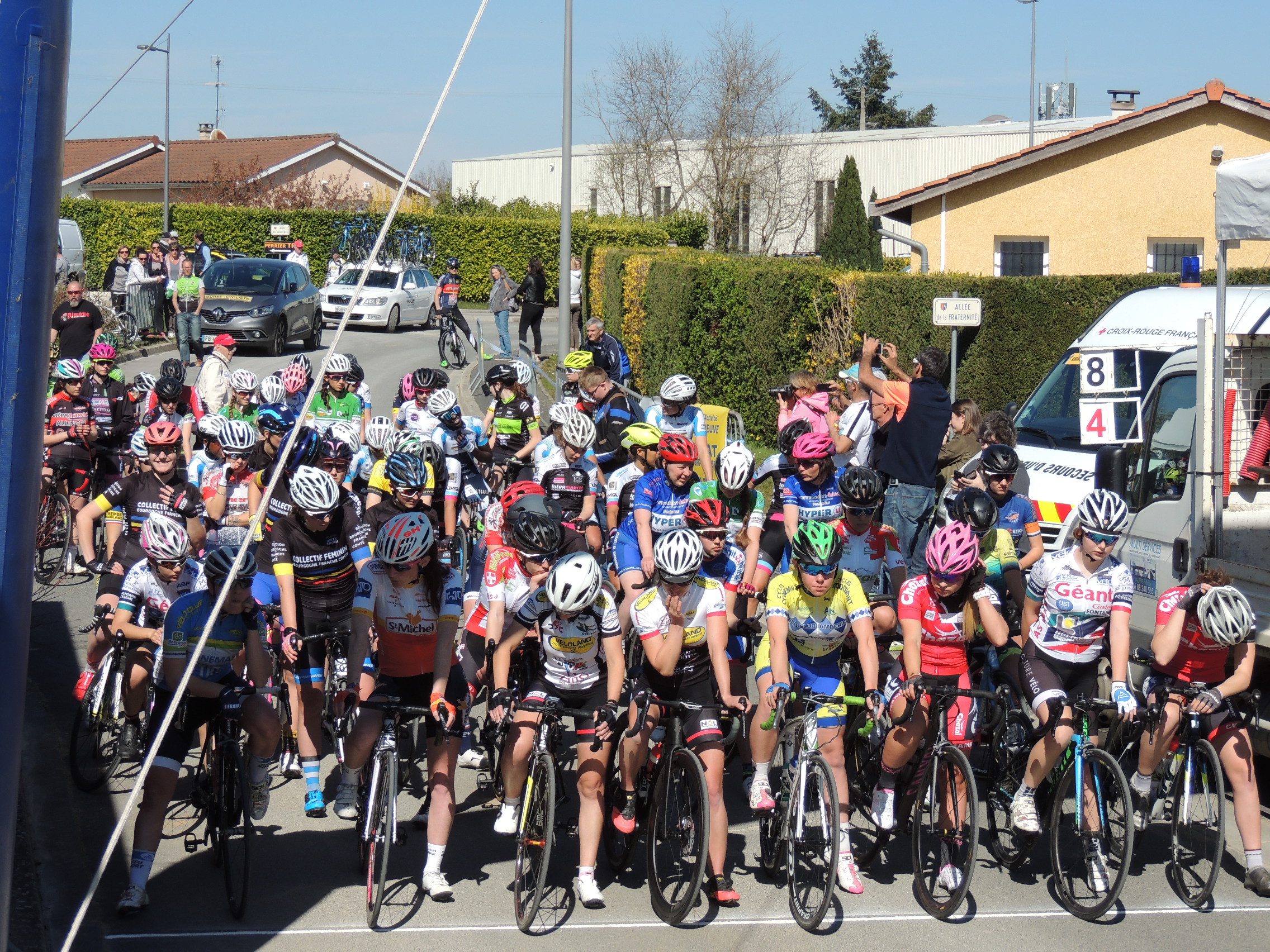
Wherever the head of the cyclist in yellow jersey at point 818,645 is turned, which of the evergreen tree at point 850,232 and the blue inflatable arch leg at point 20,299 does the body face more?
the blue inflatable arch leg

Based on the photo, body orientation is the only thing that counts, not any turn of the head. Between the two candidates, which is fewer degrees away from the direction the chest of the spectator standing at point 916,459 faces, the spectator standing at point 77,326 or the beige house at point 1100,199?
the spectator standing

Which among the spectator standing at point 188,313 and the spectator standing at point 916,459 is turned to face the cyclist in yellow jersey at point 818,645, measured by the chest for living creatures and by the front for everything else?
the spectator standing at point 188,313

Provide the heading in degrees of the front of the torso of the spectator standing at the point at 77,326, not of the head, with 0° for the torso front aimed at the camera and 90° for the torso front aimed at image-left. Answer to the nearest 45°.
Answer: approximately 0°

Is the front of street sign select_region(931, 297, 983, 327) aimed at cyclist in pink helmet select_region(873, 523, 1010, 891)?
yes

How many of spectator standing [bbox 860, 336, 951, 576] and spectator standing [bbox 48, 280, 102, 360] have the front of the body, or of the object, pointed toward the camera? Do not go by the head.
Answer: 1

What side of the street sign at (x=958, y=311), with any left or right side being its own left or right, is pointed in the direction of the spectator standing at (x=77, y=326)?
right

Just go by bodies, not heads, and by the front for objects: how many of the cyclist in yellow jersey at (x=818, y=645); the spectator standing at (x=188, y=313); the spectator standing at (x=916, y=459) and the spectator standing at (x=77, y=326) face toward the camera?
3

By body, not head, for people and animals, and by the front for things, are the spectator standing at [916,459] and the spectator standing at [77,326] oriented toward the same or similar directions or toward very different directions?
very different directions

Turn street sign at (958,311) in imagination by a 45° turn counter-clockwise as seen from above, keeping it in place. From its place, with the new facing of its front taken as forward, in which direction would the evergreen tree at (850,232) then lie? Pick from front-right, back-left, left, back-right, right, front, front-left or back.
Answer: back-left
